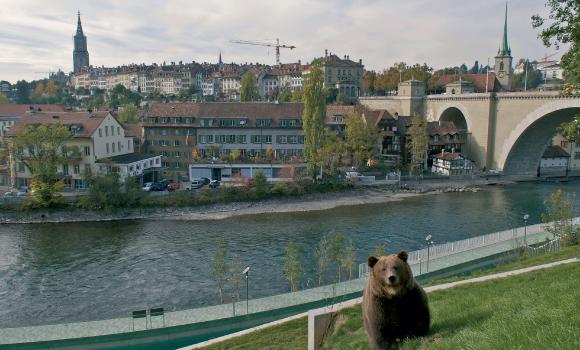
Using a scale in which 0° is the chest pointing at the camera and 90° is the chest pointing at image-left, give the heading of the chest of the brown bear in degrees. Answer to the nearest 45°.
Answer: approximately 0°

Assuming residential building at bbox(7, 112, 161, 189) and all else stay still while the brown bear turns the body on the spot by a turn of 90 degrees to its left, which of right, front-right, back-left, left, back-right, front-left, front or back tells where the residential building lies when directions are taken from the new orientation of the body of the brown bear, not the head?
back-left

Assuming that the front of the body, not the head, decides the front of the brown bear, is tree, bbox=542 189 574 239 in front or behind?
behind

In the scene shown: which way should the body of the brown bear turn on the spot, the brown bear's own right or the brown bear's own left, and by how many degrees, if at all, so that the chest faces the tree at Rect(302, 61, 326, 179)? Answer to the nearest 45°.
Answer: approximately 180°

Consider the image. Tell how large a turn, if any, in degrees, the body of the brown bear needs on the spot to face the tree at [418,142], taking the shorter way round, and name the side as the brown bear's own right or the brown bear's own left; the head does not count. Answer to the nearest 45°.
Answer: approximately 180°

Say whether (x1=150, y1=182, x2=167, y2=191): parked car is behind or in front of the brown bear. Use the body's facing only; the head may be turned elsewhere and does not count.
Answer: behind

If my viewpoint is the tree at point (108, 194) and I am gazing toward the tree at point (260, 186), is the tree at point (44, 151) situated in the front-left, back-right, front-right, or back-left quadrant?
back-left

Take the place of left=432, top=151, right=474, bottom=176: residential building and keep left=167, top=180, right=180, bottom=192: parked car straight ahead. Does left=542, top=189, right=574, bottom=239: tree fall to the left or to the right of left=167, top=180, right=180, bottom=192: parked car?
left

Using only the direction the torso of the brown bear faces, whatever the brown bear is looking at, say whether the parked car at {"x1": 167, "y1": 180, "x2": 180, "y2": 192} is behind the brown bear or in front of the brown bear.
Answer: behind

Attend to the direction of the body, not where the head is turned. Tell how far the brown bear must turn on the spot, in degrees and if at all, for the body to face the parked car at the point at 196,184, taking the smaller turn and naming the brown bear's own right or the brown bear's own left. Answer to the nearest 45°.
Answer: approximately 135° to the brown bear's own right

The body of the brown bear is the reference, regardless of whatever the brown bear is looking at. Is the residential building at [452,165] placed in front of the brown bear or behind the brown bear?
behind
